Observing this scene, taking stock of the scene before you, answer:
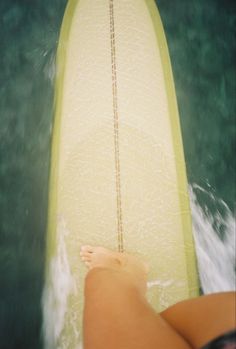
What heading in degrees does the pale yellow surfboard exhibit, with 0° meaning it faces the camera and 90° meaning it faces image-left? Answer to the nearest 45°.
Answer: approximately 180°
